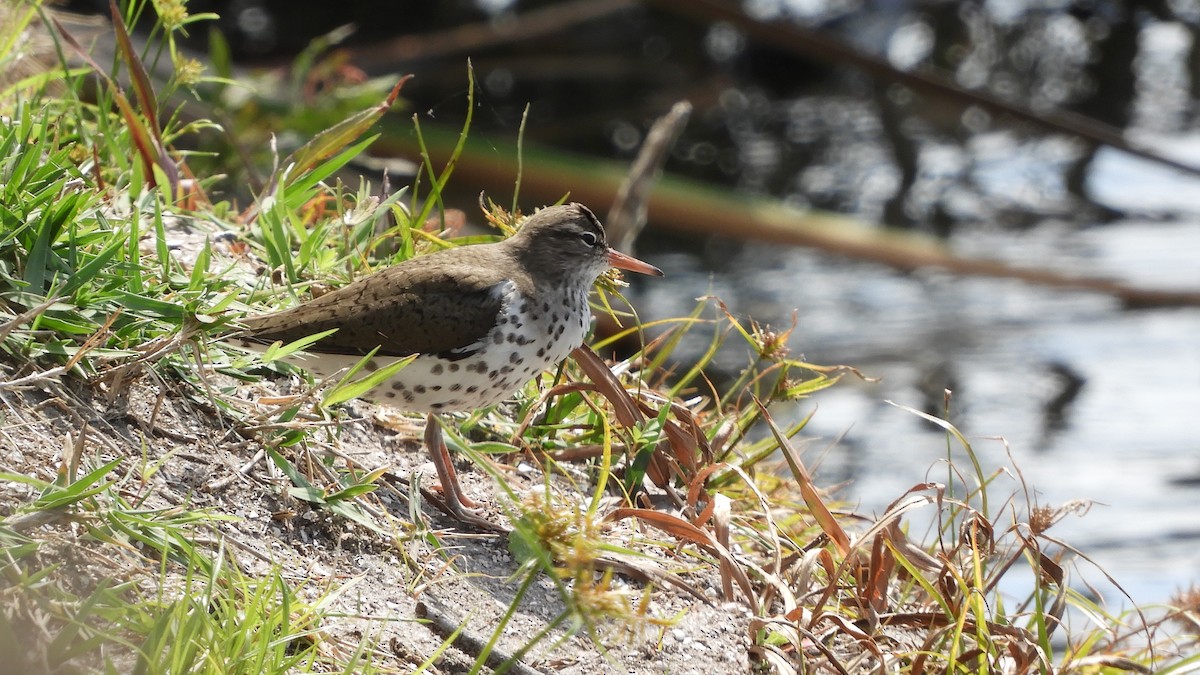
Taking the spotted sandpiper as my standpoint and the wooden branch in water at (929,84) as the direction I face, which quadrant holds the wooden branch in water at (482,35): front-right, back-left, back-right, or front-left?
front-left

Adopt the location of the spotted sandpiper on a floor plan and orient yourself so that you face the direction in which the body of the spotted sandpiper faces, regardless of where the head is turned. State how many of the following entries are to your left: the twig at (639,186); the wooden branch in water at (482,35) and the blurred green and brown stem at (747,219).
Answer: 3

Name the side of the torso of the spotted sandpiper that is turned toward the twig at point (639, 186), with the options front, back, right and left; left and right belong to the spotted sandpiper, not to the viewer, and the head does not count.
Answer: left

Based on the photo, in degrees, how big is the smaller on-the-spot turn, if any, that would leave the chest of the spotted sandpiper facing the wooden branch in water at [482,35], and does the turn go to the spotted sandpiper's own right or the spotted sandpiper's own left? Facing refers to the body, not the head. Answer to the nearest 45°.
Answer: approximately 90° to the spotted sandpiper's own left

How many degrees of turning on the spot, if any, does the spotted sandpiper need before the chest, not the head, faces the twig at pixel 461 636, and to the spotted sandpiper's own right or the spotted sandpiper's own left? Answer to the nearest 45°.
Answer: approximately 45° to the spotted sandpiper's own right

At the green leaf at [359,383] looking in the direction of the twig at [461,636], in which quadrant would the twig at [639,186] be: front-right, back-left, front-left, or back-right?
back-left

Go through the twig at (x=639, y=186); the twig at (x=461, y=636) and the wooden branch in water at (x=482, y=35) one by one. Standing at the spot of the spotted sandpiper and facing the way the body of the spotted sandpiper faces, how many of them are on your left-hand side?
2

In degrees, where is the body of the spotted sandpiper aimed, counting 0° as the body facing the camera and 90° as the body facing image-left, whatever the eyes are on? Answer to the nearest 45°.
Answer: approximately 270°

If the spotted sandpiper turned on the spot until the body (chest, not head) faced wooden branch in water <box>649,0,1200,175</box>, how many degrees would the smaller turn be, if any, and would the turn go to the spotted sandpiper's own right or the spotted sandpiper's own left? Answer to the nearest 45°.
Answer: approximately 90° to the spotted sandpiper's own left
